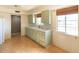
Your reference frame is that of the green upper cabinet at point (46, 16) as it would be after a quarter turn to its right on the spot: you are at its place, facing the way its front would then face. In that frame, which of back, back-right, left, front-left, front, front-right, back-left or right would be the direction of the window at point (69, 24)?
back

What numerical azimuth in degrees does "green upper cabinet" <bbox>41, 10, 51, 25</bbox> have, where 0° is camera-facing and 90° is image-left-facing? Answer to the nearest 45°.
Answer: approximately 45°

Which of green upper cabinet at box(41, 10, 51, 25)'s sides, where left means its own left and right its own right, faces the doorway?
right
